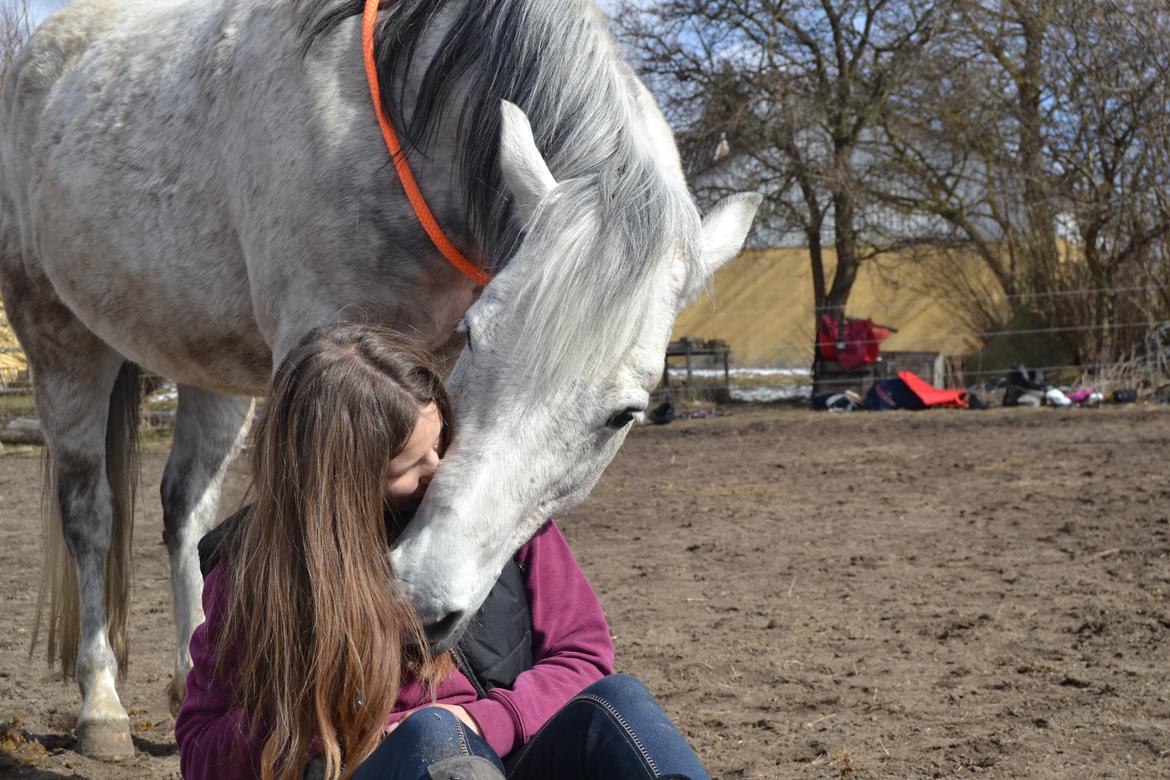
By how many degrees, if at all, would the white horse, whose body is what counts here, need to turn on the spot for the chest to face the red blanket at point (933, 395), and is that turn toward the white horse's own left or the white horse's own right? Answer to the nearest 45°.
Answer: approximately 90° to the white horse's own left

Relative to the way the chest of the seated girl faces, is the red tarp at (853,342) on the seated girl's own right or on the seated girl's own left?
on the seated girl's own left

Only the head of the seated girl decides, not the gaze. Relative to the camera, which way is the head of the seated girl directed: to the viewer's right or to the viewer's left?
to the viewer's right

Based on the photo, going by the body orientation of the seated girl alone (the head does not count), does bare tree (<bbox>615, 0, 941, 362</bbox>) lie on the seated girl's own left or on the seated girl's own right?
on the seated girl's own left

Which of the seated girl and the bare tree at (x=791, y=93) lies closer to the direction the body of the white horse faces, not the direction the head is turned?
the seated girl

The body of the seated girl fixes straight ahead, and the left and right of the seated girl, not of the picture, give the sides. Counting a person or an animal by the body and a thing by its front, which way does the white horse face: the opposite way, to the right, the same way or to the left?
the same way

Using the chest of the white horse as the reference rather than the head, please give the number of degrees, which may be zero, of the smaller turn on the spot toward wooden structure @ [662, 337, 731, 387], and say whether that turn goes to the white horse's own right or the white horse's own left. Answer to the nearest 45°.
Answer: approximately 135° to the white horse's own left

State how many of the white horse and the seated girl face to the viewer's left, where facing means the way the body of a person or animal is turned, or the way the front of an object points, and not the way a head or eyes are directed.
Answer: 0

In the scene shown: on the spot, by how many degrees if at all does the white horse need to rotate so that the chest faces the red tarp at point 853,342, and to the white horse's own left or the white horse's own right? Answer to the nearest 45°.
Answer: approximately 90° to the white horse's own left

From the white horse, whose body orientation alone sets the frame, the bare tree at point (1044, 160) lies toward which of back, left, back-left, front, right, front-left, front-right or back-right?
left

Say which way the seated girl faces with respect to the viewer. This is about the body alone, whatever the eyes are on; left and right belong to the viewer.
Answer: facing the viewer and to the right of the viewer
